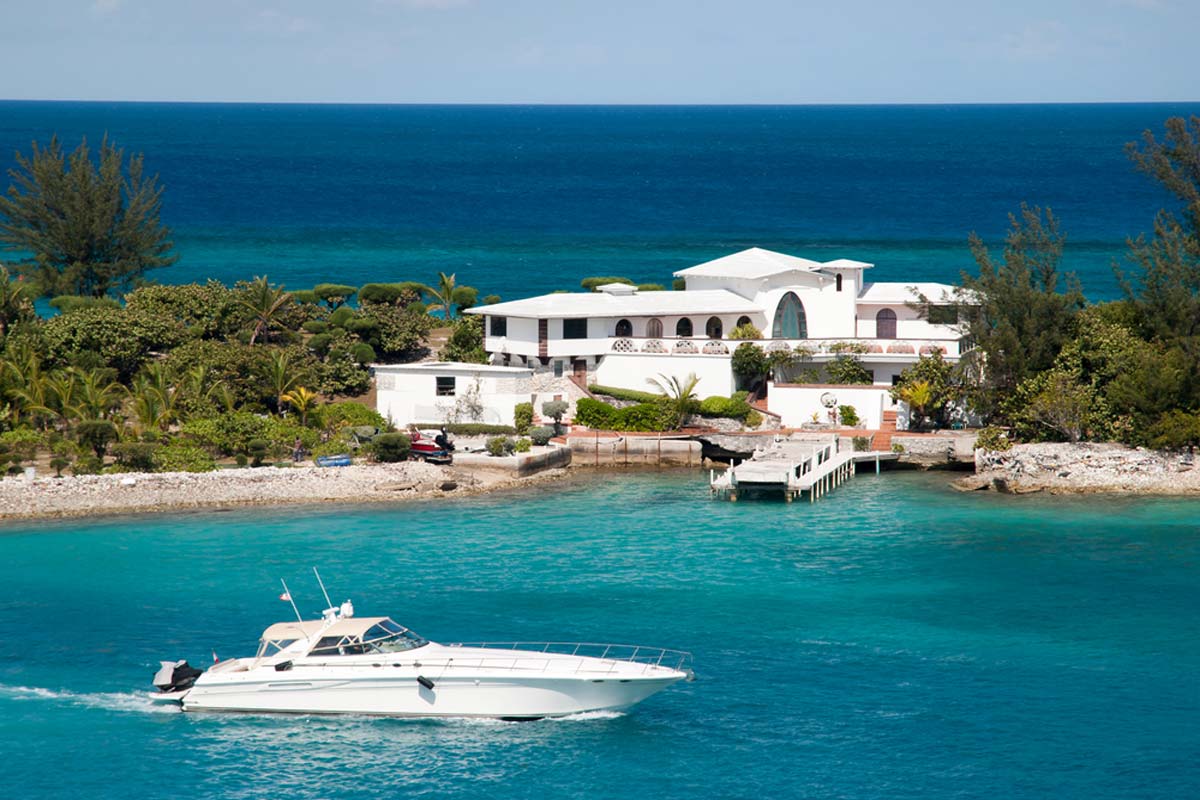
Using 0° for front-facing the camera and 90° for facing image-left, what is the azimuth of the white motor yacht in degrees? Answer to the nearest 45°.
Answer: approximately 270°
